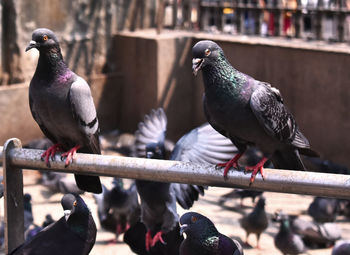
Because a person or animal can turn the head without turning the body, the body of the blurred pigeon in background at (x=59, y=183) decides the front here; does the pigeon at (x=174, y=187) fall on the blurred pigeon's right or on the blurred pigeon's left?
on the blurred pigeon's left

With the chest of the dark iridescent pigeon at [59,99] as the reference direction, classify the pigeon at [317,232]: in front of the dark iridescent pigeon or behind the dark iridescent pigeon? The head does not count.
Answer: behind

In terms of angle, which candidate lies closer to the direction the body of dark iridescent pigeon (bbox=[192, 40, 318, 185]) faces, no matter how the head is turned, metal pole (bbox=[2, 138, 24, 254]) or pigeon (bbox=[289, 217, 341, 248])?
the metal pole

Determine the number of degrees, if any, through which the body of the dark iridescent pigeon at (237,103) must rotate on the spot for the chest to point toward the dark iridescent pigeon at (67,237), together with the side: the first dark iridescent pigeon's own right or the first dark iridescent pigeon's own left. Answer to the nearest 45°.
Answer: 0° — it already faces it

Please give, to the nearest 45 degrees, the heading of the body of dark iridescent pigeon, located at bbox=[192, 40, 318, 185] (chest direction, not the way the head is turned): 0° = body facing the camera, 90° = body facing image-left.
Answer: approximately 45°

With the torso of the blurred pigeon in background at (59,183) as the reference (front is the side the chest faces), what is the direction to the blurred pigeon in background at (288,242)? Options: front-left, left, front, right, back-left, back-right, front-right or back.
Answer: back-left

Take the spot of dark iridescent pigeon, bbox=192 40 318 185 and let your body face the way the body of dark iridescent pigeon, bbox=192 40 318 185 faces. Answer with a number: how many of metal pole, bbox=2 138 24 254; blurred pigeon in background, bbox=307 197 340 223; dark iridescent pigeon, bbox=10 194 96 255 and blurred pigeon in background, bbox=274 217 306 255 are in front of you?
2

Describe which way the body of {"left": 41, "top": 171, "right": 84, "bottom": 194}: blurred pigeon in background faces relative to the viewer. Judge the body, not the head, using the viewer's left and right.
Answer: facing to the left of the viewer
